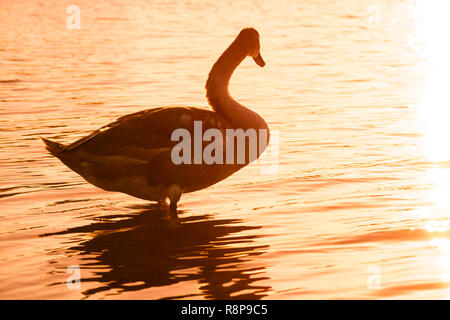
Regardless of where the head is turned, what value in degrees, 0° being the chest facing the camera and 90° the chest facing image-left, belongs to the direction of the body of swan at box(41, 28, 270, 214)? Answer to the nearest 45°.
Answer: approximately 270°
